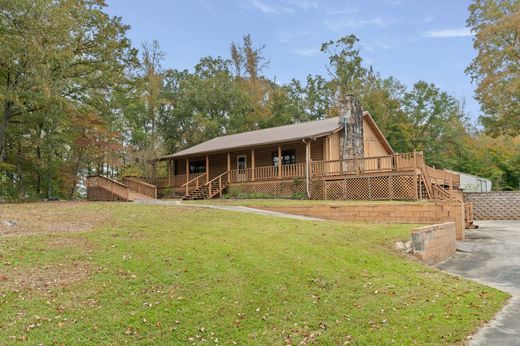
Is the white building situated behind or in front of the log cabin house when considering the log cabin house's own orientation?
behind

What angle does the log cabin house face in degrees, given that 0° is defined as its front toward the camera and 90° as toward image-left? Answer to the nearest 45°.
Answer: approximately 45°

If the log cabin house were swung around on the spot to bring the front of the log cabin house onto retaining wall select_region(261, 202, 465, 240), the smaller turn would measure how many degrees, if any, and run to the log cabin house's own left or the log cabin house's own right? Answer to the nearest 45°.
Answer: approximately 45° to the log cabin house's own left

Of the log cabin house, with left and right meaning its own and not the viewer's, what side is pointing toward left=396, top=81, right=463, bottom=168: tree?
back

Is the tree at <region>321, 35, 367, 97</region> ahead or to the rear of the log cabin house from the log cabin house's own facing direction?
to the rear

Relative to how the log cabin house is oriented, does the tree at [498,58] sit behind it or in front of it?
behind

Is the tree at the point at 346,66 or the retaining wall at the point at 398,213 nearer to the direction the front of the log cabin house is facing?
the retaining wall

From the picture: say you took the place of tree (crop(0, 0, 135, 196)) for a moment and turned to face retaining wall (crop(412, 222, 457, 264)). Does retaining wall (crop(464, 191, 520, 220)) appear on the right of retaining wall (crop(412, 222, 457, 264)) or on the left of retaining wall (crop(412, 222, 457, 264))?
left
